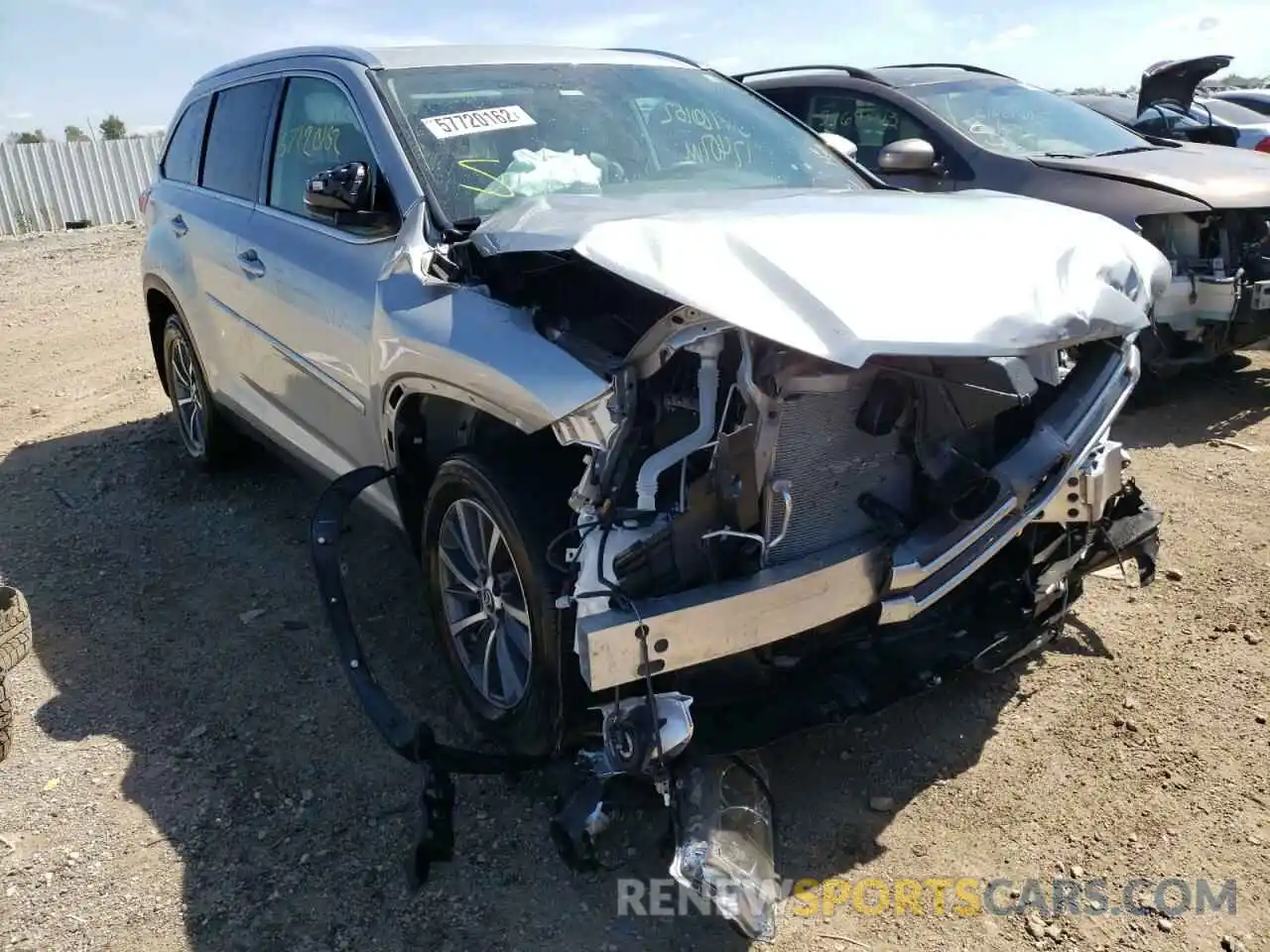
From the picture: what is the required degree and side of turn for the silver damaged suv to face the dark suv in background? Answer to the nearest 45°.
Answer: approximately 90° to its left

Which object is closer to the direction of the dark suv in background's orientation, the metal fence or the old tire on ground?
the old tire on ground

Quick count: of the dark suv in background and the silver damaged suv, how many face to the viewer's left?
0

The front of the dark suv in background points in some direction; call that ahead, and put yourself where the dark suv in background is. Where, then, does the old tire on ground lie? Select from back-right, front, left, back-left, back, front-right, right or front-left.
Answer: right

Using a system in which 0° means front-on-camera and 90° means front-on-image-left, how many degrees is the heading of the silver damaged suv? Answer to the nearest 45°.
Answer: approximately 315°

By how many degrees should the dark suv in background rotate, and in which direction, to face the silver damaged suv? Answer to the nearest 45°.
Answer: approximately 45° to its right

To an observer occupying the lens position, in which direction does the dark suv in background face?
facing the viewer and to the right of the viewer

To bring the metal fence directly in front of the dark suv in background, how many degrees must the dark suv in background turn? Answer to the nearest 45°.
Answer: approximately 180°

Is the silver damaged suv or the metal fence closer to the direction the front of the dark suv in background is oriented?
the silver damaged suv
